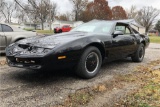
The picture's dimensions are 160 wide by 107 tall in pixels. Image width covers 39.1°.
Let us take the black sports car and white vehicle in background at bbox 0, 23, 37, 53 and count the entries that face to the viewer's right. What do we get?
0

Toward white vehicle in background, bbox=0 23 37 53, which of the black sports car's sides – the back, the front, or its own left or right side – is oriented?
right

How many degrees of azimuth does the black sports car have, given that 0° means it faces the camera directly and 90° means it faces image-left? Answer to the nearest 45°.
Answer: approximately 45°

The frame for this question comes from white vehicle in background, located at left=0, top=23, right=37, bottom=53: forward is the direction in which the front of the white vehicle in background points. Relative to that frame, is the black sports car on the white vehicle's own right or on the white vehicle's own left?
on the white vehicle's own left
